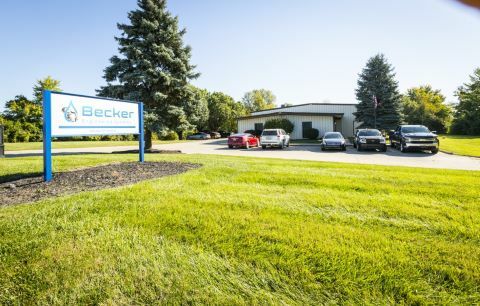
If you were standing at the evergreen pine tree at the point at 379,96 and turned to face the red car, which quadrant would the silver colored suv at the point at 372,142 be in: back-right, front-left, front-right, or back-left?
front-left

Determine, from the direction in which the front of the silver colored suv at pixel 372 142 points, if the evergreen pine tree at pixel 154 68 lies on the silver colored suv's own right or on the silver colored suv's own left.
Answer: on the silver colored suv's own right

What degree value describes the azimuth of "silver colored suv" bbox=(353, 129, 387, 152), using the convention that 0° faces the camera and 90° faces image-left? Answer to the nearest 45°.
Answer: approximately 315°

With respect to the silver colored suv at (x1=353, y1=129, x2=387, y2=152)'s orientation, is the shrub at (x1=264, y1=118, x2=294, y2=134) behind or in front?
behind

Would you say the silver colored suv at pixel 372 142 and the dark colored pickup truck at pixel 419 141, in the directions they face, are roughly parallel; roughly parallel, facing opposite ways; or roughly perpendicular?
roughly parallel

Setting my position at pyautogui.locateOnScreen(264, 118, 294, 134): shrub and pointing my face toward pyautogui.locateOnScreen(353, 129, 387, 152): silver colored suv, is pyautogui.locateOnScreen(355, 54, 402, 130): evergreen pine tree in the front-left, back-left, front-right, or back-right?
front-left

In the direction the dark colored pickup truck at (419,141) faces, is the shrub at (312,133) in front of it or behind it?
behind

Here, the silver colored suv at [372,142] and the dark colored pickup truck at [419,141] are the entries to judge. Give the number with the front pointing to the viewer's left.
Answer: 0
